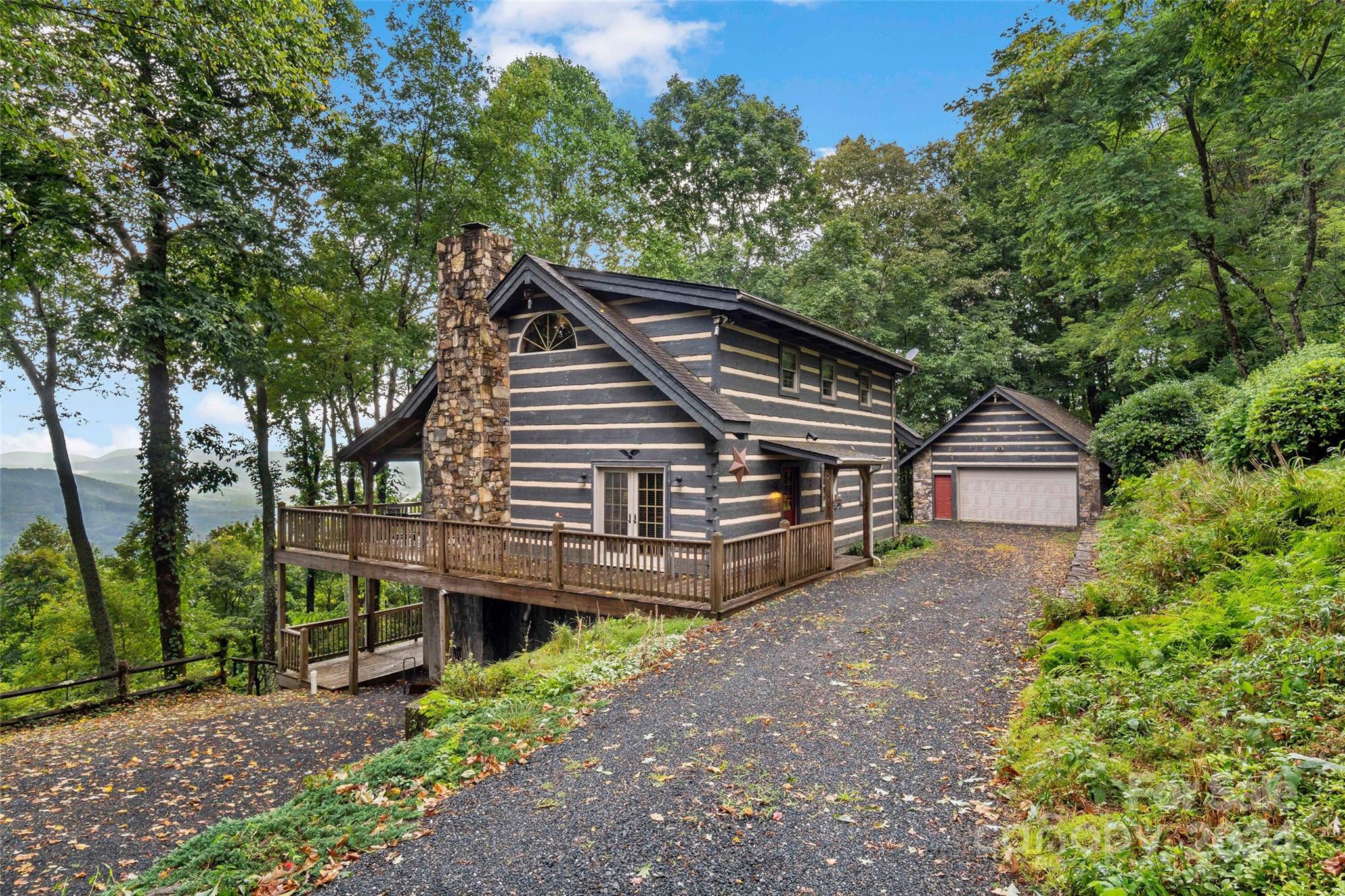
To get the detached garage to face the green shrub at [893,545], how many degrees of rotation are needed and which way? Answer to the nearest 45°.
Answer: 0° — it already faces it

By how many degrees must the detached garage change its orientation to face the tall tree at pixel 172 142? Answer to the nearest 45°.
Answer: approximately 45° to its right

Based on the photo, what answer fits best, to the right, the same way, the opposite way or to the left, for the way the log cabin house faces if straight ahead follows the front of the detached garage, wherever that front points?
to the left

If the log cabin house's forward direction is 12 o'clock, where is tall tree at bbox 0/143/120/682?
The tall tree is roughly at 5 o'clock from the log cabin house.

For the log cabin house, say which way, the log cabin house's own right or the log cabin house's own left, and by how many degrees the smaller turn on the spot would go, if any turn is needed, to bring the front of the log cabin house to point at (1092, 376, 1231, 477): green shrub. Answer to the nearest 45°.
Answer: approximately 45° to the log cabin house's own left

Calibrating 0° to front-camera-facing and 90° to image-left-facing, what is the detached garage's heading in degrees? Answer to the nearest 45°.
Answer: approximately 0°

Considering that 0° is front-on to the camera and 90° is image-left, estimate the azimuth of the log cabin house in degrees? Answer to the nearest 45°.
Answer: approximately 315°

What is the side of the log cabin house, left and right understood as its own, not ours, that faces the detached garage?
left
